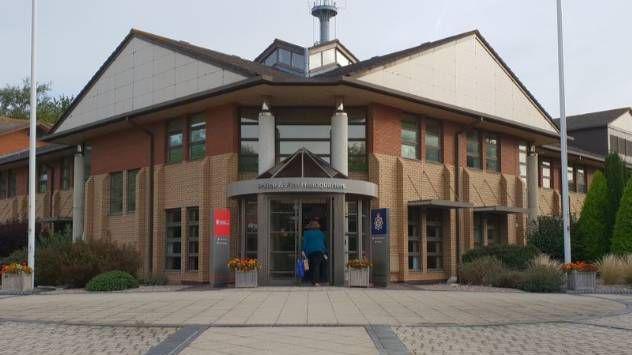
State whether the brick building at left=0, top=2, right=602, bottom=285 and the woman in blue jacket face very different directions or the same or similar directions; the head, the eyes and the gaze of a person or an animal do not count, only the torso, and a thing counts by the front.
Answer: very different directions

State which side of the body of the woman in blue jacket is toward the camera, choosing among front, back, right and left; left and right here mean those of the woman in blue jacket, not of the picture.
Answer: back

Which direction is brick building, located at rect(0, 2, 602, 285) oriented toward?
toward the camera

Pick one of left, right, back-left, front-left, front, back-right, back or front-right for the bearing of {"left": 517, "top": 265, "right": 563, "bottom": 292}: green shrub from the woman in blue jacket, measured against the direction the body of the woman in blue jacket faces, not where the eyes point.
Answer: right

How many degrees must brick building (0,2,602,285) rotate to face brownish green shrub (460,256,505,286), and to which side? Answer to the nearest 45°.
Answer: approximately 90° to its left

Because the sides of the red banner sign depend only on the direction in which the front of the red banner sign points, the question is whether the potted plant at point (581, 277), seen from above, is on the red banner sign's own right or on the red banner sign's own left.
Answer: on the red banner sign's own left

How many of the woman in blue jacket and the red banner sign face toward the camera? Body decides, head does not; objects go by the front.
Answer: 1

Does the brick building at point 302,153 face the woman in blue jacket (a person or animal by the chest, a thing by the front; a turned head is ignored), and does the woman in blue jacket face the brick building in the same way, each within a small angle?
yes

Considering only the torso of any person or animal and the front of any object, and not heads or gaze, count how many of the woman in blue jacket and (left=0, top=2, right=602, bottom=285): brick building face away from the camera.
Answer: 1

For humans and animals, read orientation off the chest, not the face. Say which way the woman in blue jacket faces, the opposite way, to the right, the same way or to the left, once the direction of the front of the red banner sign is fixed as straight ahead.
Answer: the opposite way

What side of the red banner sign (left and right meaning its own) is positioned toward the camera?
front

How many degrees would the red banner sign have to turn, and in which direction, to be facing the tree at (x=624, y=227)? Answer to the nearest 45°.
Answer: approximately 90° to its left

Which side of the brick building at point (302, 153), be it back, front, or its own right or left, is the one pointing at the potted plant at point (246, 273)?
front

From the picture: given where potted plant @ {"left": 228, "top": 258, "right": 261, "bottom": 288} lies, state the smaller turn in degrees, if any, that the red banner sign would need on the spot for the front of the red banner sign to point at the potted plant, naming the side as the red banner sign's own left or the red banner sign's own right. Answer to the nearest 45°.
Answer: approximately 45° to the red banner sign's own left
